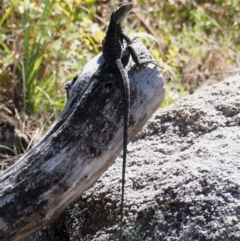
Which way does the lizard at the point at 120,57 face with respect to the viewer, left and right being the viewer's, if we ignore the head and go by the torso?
facing away from the viewer and to the right of the viewer
